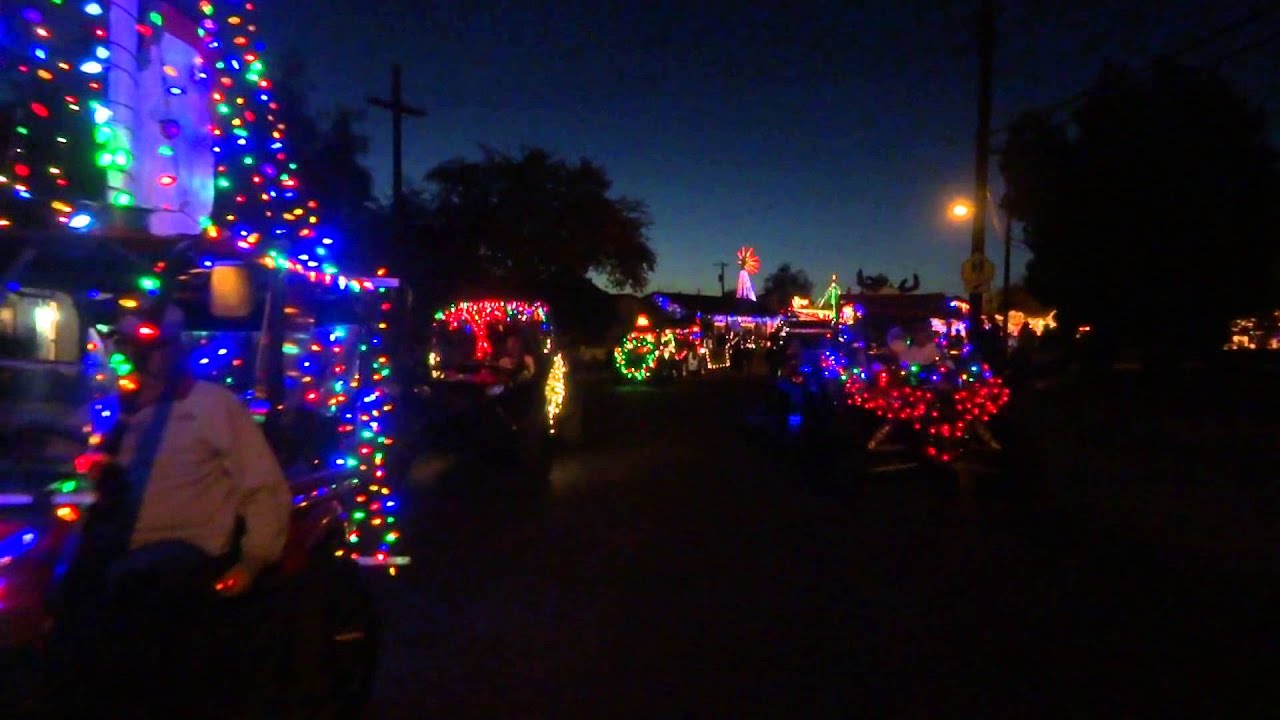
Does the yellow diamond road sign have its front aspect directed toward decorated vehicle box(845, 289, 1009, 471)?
yes

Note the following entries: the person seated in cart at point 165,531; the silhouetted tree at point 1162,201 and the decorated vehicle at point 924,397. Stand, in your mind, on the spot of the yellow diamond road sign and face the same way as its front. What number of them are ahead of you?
2

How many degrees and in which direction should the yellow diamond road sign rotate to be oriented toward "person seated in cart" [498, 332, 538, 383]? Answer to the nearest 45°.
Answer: approximately 45° to its right

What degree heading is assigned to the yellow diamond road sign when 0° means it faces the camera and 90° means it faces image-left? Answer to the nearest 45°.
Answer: approximately 0°
